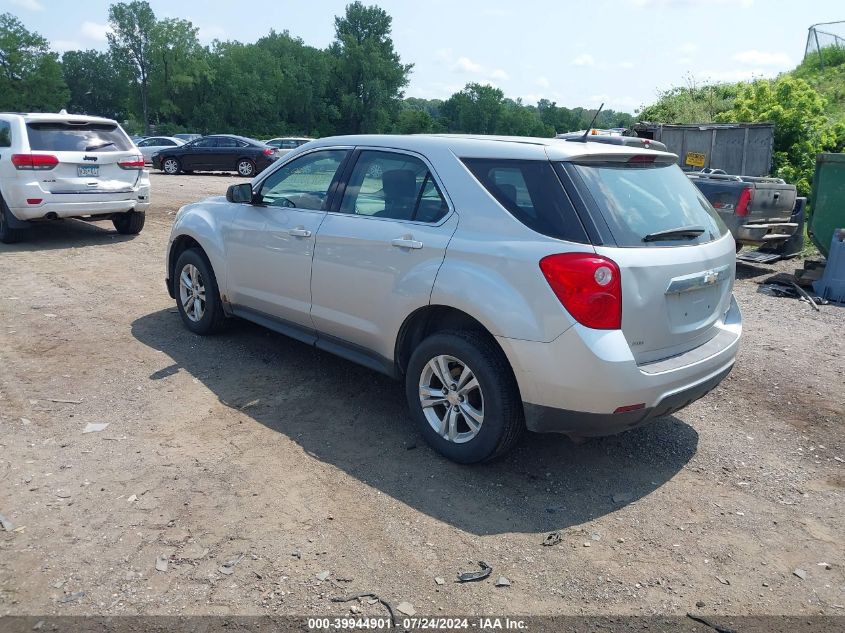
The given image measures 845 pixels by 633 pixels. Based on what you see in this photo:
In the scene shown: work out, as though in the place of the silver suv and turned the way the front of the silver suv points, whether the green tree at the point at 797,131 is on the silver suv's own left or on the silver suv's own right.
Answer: on the silver suv's own right

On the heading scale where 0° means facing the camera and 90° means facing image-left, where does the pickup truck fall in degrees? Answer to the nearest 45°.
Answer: approximately 135°

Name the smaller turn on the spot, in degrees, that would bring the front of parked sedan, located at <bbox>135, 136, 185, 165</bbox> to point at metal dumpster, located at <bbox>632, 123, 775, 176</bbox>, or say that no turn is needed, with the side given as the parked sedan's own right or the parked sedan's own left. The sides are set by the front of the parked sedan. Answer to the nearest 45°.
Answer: approximately 135° to the parked sedan's own left

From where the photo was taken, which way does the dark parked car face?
to the viewer's left

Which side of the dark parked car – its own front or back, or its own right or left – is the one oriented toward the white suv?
left

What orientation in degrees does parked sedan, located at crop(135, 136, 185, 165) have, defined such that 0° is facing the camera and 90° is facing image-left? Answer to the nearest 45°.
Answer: approximately 90°

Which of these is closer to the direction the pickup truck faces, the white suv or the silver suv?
the white suv

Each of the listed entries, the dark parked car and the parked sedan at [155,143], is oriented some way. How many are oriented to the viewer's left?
2

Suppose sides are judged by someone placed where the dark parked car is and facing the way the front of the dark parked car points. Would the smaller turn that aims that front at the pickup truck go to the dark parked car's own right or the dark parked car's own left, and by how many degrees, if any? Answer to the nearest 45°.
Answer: approximately 90° to the dark parked car's own left

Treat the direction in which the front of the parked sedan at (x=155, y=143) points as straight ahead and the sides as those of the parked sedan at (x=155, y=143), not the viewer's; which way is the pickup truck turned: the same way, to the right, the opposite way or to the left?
to the right

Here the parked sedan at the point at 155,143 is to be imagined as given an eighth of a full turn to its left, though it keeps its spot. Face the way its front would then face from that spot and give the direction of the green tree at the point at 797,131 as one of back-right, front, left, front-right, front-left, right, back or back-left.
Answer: left

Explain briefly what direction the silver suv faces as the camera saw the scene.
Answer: facing away from the viewer and to the left of the viewer

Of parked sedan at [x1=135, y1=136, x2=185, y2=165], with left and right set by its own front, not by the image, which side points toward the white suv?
left

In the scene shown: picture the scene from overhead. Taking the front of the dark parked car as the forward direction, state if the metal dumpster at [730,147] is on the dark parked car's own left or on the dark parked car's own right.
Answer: on the dark parked car's own left
